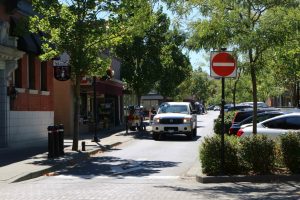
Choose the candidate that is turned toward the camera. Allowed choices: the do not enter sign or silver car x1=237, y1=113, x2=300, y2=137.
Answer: the do not enter sign

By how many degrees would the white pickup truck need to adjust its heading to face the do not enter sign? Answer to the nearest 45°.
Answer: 0° — it already faces it

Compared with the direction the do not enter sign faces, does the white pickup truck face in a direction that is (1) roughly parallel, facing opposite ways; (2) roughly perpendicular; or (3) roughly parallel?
roughly parallel

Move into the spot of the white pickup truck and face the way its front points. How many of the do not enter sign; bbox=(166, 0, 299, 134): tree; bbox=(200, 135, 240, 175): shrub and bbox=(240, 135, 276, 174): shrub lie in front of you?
4

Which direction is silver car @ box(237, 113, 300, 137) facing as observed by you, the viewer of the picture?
facing to the right of the viewer

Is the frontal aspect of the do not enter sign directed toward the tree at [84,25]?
no

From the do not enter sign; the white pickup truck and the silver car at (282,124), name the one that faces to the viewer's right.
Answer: the silver car

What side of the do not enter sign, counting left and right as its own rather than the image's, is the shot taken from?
front

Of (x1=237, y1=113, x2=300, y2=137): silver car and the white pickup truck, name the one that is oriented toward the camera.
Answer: the white pickup truck

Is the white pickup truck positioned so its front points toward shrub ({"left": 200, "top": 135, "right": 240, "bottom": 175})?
yes

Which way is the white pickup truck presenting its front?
toward the camera

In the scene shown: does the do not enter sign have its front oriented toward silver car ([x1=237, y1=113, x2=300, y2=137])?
no

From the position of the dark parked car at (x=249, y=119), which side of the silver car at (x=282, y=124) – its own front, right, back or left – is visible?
left

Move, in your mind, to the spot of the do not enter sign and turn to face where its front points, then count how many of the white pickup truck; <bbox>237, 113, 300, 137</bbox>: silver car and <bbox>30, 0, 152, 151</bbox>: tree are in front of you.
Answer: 0

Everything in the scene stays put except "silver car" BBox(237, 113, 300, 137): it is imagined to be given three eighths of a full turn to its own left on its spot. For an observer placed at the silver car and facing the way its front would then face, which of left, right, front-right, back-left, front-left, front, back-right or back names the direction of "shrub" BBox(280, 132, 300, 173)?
back-left
